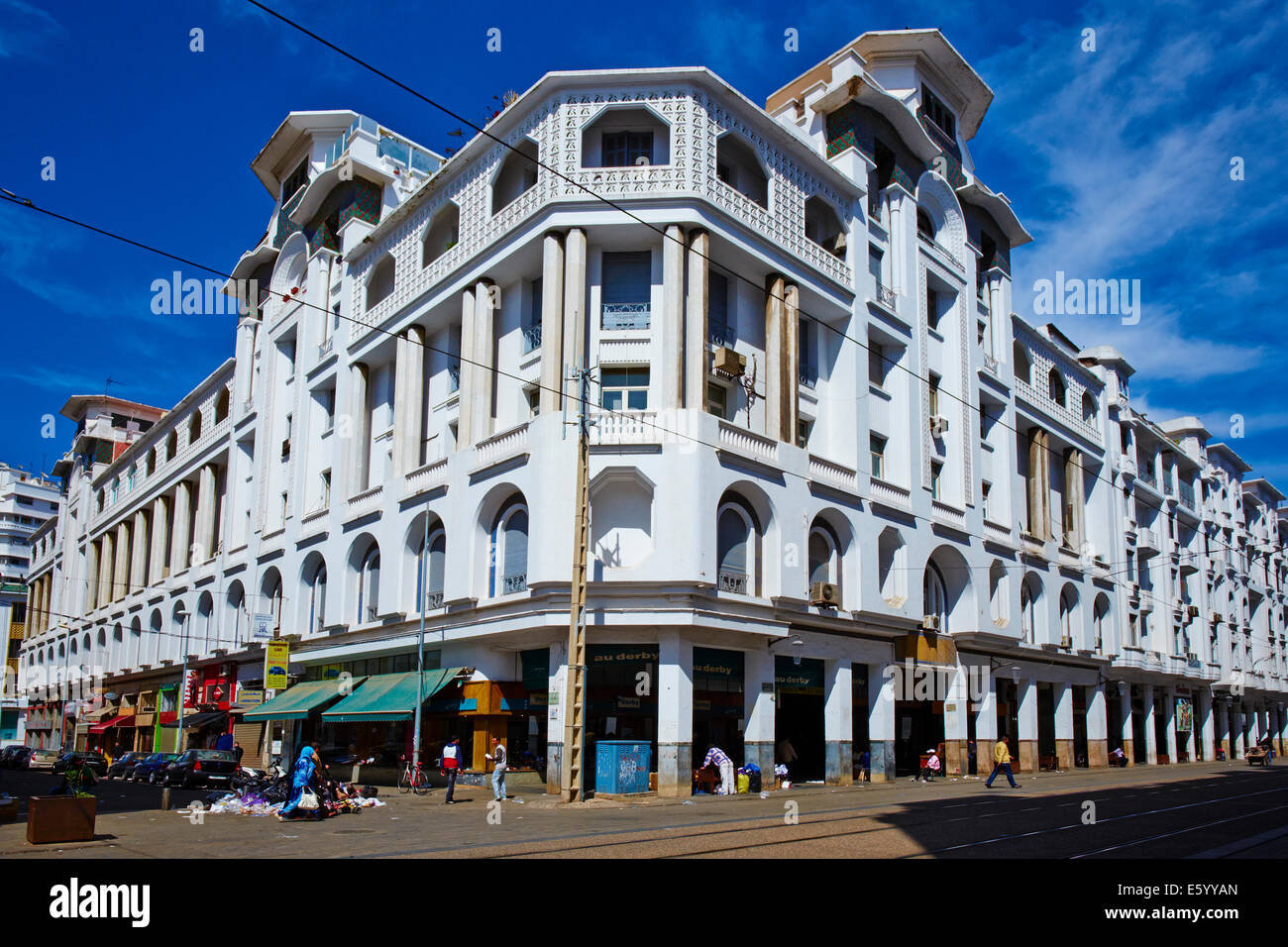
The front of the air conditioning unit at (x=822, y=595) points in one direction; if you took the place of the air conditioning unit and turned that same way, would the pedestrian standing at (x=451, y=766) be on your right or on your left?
on your right

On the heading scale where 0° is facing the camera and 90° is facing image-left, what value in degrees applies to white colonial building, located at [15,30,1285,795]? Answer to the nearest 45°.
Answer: approximately 0°

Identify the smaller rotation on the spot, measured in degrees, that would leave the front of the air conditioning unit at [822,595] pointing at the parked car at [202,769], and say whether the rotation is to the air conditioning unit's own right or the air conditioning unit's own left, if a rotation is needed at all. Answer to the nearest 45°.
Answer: approximately 135° to the air conditioning unit's own right

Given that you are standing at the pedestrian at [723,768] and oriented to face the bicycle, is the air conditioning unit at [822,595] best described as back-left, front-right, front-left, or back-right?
back-right
